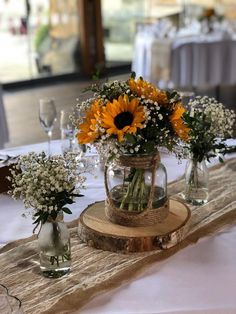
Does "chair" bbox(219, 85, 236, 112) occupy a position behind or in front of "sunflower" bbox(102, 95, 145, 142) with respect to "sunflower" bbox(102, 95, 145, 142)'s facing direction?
behind

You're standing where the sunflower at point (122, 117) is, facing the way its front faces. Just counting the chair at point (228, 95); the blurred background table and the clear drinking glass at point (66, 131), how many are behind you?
3

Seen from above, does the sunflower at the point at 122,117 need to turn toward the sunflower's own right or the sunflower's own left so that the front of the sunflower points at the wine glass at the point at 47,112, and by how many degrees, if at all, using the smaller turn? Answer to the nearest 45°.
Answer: approximately 180°

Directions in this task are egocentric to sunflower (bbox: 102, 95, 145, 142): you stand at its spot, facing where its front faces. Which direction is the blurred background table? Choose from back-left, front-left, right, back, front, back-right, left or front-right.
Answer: back

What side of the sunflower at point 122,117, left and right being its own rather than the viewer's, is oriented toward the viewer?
front

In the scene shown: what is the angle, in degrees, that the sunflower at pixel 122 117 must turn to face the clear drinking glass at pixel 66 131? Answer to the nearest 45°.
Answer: approximately 180°
